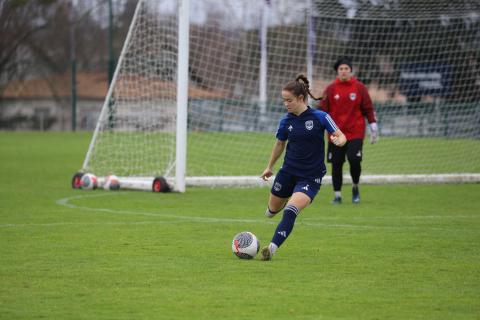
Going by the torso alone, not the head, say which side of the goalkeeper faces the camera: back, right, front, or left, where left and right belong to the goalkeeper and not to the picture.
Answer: front

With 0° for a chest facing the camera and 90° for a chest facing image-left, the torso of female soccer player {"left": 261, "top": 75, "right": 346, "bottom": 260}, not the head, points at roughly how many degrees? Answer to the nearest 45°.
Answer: approximately 45°

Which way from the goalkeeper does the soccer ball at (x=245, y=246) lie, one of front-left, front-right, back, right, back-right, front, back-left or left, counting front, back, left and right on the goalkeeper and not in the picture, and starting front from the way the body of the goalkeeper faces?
front

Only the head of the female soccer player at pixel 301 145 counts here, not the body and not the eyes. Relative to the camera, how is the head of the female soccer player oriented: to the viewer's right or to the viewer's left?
to the viewer's left

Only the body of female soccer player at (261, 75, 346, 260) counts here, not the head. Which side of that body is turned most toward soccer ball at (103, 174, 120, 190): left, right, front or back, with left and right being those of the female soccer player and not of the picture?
right

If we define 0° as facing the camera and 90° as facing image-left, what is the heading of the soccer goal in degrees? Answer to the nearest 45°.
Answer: approximately 315°

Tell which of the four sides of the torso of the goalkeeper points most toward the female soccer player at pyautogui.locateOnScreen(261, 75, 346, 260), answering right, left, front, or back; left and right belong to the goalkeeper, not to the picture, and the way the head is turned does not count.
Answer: front

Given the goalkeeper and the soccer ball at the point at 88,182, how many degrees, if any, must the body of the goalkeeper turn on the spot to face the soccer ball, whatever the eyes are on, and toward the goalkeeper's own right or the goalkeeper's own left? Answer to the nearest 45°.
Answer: approximately 90° to the goalkeeper's own right

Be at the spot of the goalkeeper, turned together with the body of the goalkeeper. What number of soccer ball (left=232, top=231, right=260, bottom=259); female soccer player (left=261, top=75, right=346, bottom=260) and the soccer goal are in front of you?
2

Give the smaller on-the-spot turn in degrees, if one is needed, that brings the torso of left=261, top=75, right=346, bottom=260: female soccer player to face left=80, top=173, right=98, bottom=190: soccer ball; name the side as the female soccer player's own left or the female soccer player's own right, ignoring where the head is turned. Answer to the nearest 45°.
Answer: approximately 90° to the female soccer player's own right

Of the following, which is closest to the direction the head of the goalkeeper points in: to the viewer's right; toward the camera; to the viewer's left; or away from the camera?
toward the camera

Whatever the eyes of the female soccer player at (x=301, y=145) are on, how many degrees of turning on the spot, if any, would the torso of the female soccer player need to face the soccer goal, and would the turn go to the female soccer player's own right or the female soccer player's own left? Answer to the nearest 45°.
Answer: approximately 135° to the female soccer player's own right

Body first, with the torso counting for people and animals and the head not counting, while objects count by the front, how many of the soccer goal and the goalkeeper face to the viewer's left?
0

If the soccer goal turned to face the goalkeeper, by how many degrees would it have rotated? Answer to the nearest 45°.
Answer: approximately 45° to its right
